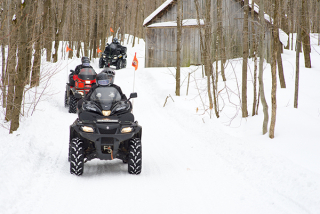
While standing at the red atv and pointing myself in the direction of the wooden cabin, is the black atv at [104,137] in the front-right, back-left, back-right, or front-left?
back-right

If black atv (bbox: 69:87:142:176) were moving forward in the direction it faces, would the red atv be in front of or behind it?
behind

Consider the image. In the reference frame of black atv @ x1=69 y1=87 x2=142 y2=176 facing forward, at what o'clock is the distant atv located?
The distant atv is roughly at 6 o'clock from the black atv.

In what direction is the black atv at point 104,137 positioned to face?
toward the camera

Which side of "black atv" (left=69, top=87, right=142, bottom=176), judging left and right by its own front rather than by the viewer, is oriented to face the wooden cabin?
back
